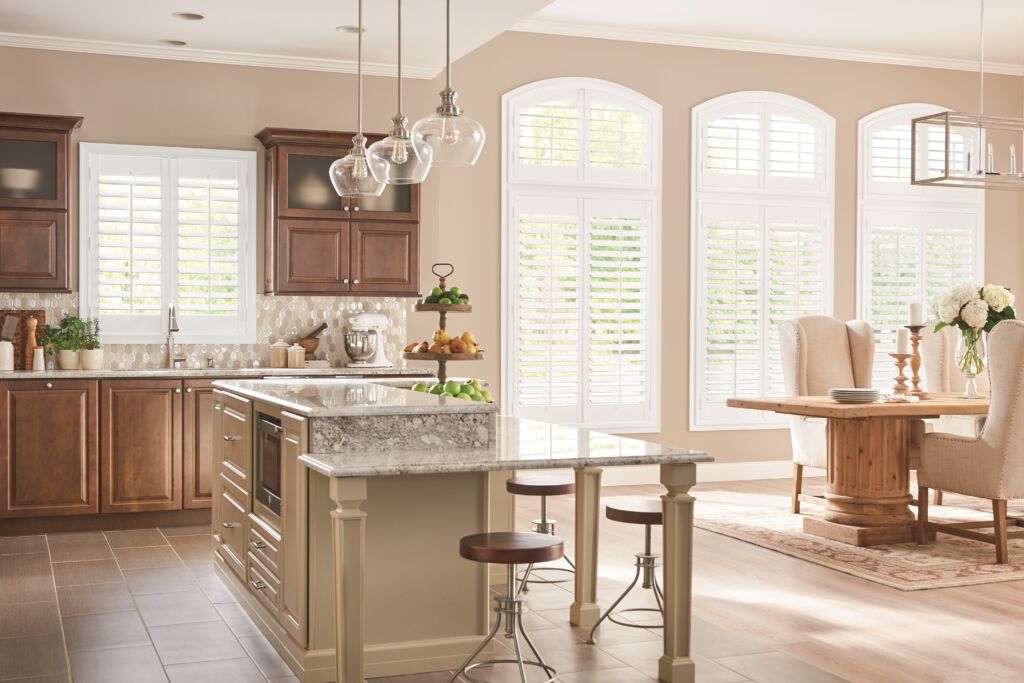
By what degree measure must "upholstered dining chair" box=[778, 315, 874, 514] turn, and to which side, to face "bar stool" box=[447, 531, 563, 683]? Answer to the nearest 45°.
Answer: approximately 45° to its right

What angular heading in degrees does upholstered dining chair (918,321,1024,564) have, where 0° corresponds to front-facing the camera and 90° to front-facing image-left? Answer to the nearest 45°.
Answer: approximately 135°

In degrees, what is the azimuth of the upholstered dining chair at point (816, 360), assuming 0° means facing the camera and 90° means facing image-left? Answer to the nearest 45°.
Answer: approximately 315°

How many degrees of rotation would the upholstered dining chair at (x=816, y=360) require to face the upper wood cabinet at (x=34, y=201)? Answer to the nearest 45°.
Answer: approximately 90° to its right

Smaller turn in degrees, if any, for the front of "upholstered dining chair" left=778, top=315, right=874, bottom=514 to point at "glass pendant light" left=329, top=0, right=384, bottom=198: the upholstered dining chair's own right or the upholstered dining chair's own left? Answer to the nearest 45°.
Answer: approximately 90° to the upholstered dining chair's own right

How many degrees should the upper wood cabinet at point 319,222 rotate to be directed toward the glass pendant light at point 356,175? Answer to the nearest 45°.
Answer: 0° — it already faces it

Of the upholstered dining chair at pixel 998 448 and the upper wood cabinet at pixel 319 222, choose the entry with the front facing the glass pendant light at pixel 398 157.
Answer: the upper wood cabinet

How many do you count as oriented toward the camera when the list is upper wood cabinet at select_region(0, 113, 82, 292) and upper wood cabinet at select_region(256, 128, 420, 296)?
2

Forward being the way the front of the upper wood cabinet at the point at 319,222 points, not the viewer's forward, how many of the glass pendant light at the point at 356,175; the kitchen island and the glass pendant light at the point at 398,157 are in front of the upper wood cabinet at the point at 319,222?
3

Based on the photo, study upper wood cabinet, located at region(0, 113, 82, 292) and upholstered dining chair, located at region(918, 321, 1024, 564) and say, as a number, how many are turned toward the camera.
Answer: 1

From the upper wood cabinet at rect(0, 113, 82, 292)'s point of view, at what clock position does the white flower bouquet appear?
The white flower bouquet is roughly at 10 o'clock from the upper wood cabinet.
